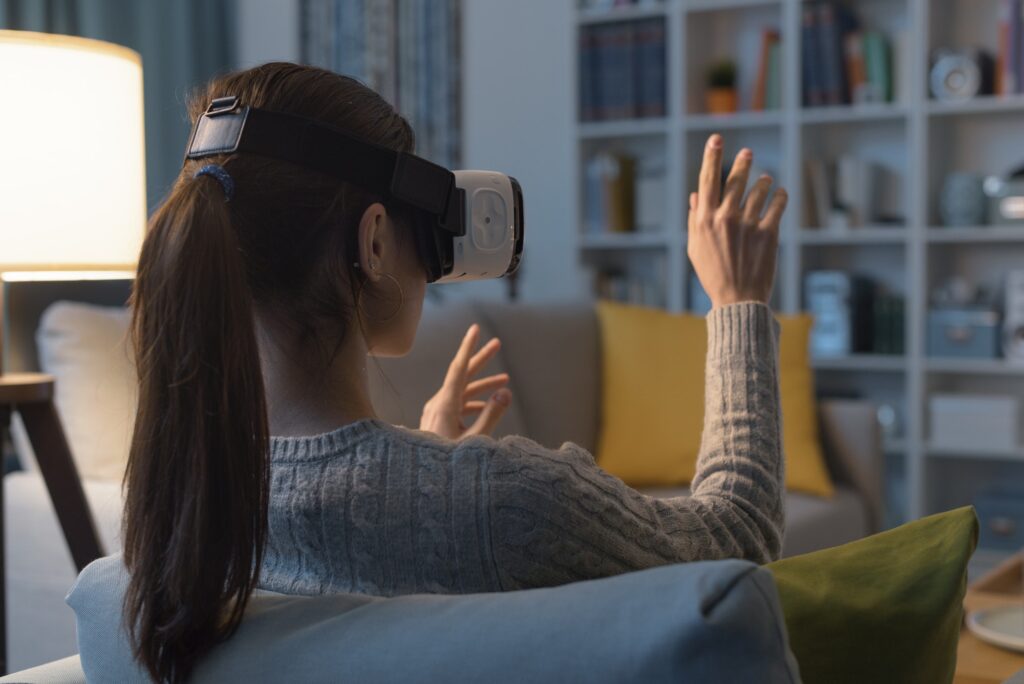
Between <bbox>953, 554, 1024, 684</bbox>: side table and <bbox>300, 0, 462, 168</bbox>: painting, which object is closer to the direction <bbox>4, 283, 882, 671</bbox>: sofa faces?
the side table

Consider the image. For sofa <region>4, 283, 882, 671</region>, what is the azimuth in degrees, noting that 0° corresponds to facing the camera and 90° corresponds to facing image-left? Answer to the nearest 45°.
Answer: approximately 0°

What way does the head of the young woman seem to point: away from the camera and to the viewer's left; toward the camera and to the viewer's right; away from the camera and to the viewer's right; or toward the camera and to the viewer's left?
away from the camera and to the viewer's right

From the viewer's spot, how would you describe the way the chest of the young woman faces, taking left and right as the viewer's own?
facing away from the viewer and to the right of the viewer

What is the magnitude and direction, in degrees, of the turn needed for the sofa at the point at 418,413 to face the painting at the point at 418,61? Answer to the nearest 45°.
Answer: approximately 180°

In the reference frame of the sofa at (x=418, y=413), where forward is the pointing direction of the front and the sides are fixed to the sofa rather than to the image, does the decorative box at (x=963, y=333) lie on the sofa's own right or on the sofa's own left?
on the sofa's own left
